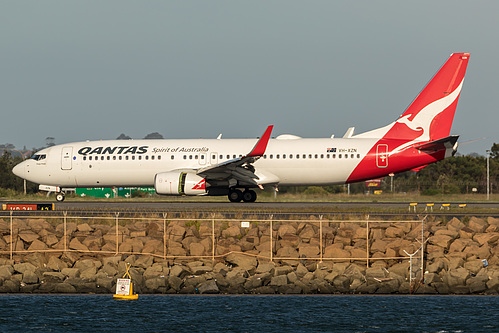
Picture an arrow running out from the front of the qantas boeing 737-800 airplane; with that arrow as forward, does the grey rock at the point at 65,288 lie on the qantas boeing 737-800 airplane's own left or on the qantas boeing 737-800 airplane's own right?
on the qantas boeing 737-800 airplane's own left

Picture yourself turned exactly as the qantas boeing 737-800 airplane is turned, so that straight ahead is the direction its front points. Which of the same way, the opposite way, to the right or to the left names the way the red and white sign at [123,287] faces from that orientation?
to the left

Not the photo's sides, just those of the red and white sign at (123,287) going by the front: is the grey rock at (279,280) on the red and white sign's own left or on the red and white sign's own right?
on the red and white sign's own left

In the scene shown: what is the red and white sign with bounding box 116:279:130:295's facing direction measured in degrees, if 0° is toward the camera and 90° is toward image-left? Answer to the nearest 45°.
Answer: approximately 0°

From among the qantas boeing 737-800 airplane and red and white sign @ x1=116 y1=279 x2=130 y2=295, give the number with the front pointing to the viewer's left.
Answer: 1

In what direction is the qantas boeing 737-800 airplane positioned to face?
to the viewer's left
